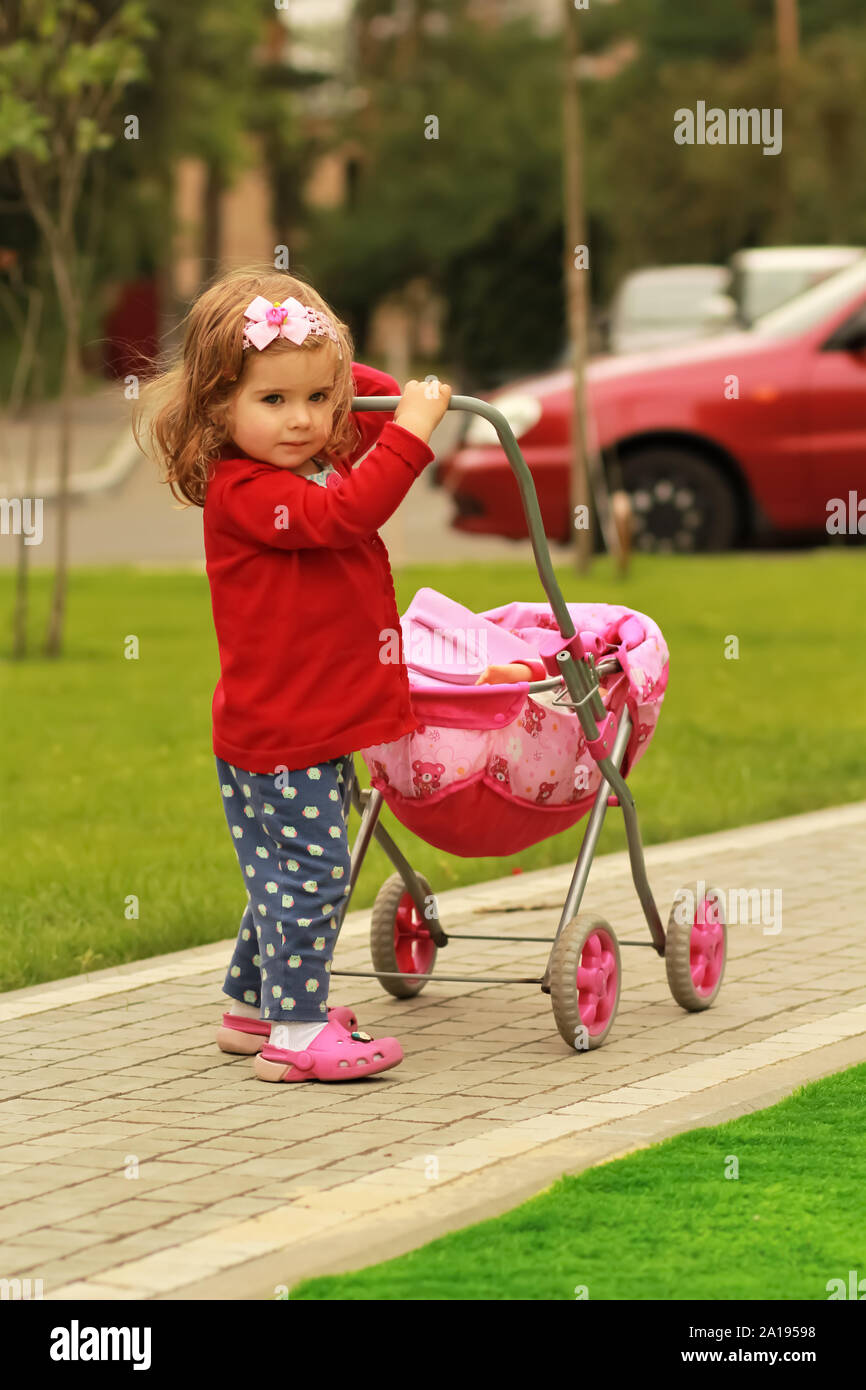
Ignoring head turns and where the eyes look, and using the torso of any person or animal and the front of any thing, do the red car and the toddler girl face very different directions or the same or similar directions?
very different directions

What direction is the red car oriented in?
to the viewer's left

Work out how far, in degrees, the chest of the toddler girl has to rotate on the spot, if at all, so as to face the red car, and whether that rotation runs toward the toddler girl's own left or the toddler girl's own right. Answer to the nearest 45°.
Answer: approximately 90° to the toddler girl's own left

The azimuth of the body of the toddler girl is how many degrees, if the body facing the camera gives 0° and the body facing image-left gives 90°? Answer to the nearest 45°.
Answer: approximately 270°

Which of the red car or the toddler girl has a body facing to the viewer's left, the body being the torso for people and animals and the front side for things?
the red car

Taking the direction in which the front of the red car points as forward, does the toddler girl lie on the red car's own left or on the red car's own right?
on the red car's own left

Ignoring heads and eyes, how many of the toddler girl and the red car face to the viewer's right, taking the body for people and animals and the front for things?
1
